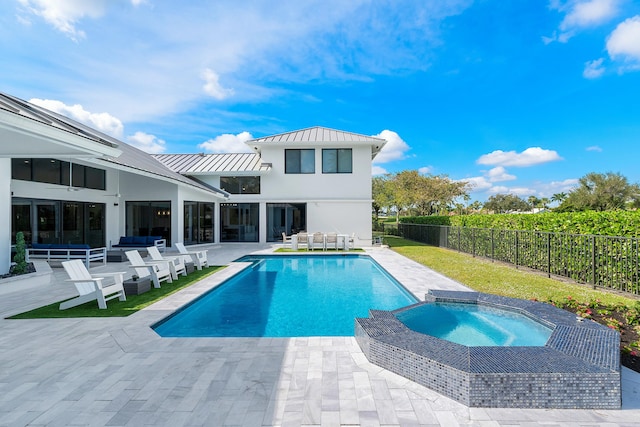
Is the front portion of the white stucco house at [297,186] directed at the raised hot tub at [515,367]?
yes

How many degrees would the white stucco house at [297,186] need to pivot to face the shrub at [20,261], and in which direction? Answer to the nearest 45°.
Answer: approximately 45° to its right

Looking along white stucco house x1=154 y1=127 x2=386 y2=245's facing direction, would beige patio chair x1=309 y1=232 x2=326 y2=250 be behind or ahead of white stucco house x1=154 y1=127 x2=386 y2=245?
ahead

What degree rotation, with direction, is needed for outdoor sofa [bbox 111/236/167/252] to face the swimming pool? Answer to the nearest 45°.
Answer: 0° — it already faces it
